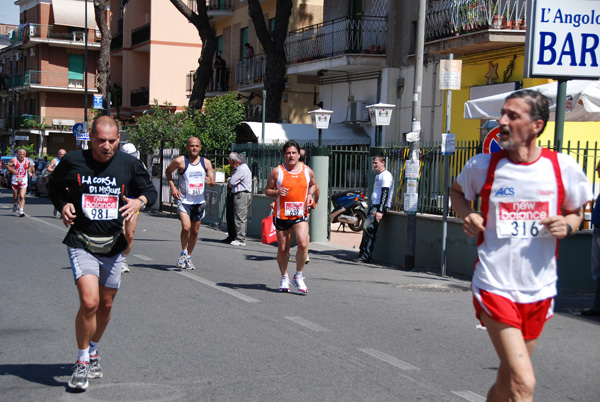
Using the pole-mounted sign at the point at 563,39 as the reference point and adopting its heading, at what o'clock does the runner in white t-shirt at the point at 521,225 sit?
The runner in white t-shirt is roughly at 12 o'clock from the pole-mounted sign.

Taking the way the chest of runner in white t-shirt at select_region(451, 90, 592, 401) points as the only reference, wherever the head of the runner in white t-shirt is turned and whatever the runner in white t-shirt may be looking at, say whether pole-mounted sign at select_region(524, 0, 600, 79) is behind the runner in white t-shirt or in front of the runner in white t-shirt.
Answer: behind

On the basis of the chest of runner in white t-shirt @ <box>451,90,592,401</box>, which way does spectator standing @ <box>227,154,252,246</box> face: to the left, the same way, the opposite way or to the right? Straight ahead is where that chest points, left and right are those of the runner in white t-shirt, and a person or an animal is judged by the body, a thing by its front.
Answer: to the right

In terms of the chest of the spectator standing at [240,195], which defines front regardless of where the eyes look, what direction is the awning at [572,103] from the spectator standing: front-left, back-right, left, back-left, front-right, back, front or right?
back-left

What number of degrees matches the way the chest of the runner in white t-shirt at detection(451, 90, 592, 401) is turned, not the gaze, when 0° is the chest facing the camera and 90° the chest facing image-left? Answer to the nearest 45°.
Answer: approximately 0°

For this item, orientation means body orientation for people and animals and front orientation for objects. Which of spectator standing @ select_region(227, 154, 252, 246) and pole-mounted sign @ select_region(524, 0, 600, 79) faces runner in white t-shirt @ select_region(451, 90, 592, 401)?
the pole-mounted sign

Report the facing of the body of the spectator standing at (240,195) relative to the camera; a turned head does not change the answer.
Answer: to the viewer's left
